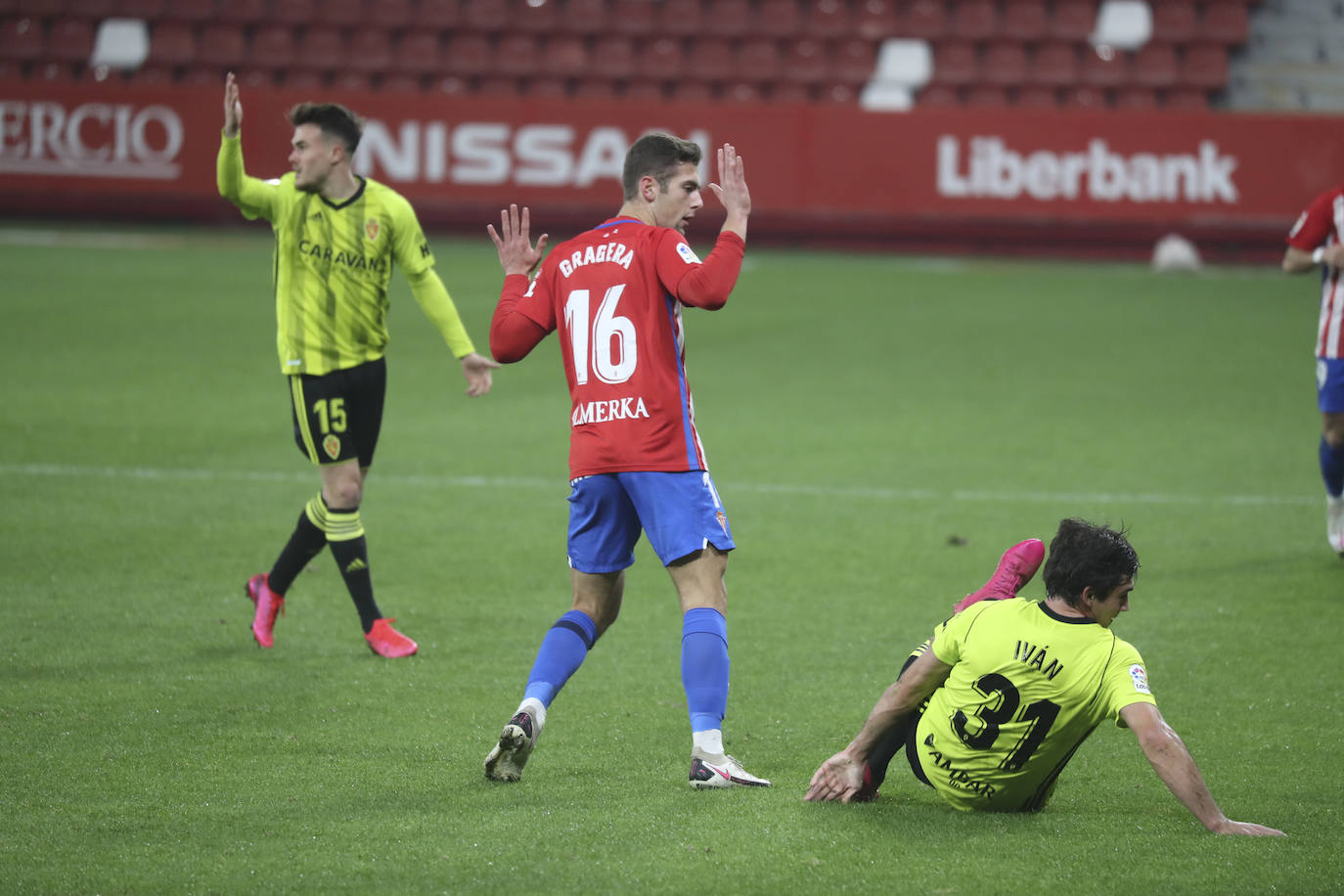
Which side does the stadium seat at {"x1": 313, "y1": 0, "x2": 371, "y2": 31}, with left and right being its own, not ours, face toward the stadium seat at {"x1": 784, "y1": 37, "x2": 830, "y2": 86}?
left

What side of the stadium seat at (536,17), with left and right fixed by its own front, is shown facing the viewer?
front

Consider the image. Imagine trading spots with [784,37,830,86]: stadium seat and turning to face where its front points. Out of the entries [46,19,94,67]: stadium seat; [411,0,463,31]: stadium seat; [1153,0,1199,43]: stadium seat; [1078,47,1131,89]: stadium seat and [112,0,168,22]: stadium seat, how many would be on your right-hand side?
3

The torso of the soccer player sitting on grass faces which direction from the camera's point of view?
away from the camera

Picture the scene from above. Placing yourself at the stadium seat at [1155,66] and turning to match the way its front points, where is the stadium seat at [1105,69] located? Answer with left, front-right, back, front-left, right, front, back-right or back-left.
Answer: right

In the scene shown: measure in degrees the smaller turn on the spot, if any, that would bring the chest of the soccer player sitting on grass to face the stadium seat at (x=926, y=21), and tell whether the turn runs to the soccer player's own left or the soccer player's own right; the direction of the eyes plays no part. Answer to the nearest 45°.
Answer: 0° — they already face it

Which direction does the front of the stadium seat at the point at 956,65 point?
toward the camera

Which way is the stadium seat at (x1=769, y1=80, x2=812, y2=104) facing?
toward the camera

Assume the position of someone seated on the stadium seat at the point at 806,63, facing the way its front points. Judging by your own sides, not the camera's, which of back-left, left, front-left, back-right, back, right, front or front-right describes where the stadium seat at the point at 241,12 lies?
right

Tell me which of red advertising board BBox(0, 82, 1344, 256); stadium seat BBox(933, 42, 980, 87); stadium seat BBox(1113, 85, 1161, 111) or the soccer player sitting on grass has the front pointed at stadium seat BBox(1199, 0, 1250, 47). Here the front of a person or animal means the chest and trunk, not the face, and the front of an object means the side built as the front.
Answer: the soccer player sitting on grass

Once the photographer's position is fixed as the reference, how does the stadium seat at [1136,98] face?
facing the viewer

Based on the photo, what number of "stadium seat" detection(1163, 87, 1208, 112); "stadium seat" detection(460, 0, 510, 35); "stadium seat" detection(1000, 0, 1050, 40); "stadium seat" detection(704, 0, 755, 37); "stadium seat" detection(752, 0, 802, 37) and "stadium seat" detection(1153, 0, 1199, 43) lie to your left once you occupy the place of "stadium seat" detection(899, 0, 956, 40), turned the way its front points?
3

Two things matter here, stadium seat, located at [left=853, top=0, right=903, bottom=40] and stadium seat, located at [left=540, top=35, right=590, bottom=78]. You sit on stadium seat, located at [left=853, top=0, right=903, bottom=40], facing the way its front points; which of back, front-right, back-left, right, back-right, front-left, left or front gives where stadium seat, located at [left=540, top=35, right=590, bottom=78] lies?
right

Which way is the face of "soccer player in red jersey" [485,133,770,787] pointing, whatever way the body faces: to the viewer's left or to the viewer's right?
to the viewer's right

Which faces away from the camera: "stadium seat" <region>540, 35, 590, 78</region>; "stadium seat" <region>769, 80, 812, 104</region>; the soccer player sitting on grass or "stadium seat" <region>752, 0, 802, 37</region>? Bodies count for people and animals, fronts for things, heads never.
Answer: the soccer player sitting on grass
